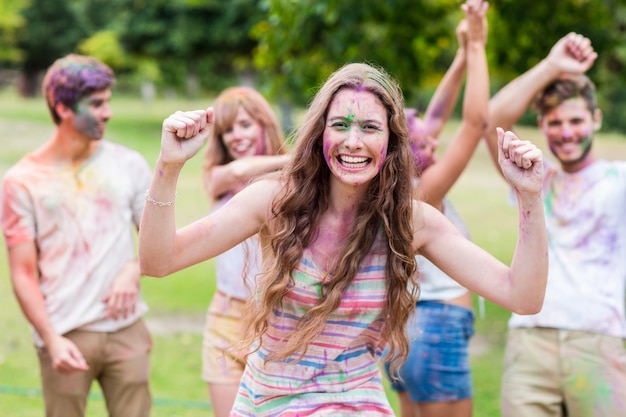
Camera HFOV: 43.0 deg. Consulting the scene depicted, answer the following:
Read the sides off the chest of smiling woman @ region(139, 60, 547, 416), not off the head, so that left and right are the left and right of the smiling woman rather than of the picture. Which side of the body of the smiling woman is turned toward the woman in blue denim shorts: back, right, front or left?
back

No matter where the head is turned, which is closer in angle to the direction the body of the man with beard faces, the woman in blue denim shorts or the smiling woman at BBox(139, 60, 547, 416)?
the smiling woman

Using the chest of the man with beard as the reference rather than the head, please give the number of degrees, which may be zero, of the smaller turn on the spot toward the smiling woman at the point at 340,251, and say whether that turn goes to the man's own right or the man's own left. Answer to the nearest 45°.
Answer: approximately 45° to the man's own right

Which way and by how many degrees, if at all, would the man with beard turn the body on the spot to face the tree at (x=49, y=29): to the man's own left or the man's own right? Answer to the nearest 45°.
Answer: approximately 135° to the man's own right

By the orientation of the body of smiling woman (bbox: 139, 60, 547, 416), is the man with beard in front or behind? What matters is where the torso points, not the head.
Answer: behind

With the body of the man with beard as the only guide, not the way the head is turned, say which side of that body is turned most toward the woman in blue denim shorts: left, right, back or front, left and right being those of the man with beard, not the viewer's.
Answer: right

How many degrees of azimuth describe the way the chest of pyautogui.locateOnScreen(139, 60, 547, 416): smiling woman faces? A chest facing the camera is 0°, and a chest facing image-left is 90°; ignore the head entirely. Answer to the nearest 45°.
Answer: approximately 0°

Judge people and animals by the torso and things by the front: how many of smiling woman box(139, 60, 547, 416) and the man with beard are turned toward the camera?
2

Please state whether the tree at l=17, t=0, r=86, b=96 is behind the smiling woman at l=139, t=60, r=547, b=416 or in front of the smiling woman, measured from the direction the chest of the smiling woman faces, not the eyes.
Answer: behind

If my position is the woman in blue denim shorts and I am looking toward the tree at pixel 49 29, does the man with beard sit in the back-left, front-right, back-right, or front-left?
back-right
